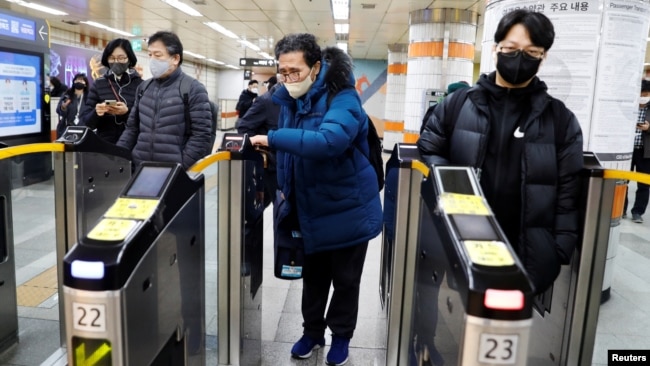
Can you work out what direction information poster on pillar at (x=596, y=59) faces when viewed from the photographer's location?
facing the viewer

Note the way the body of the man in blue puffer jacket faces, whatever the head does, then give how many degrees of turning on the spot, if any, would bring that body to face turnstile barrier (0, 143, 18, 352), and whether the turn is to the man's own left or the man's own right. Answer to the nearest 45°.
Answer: approximately 45° to the man's own right

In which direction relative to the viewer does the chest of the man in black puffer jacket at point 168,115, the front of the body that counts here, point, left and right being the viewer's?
facing the viewer and to the left of the viewer

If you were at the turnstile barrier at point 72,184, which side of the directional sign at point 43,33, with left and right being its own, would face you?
front

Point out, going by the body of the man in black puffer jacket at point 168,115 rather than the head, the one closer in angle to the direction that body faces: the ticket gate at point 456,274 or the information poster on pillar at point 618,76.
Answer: the ticket gate

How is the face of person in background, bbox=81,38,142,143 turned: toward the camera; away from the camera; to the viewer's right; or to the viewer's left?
toward the camera

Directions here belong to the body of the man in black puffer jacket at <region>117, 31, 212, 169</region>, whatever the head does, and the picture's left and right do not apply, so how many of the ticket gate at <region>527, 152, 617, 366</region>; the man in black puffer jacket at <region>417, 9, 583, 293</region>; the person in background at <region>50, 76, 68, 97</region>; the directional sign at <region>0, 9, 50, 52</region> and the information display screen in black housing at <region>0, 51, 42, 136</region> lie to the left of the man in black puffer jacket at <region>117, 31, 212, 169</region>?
2

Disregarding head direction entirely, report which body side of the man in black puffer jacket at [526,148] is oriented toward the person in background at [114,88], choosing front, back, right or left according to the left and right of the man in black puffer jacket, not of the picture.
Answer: right

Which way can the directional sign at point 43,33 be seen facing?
toward the camera

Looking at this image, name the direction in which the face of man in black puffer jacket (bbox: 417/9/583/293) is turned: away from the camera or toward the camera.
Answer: toward the camera

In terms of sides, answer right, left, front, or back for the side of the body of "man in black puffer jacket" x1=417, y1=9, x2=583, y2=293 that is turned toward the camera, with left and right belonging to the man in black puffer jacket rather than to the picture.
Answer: front

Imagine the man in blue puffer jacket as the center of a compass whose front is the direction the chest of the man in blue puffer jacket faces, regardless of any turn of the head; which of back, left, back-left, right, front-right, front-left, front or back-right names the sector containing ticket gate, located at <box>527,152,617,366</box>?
back-left

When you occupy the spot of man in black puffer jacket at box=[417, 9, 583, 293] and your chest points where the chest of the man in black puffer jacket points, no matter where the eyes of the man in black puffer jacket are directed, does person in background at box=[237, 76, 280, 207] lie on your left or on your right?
on your right

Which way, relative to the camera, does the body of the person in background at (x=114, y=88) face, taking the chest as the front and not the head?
toward the camera

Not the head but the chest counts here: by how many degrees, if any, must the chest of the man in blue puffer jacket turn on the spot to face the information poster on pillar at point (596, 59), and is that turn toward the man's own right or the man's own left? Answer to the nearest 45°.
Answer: approximately 180°
